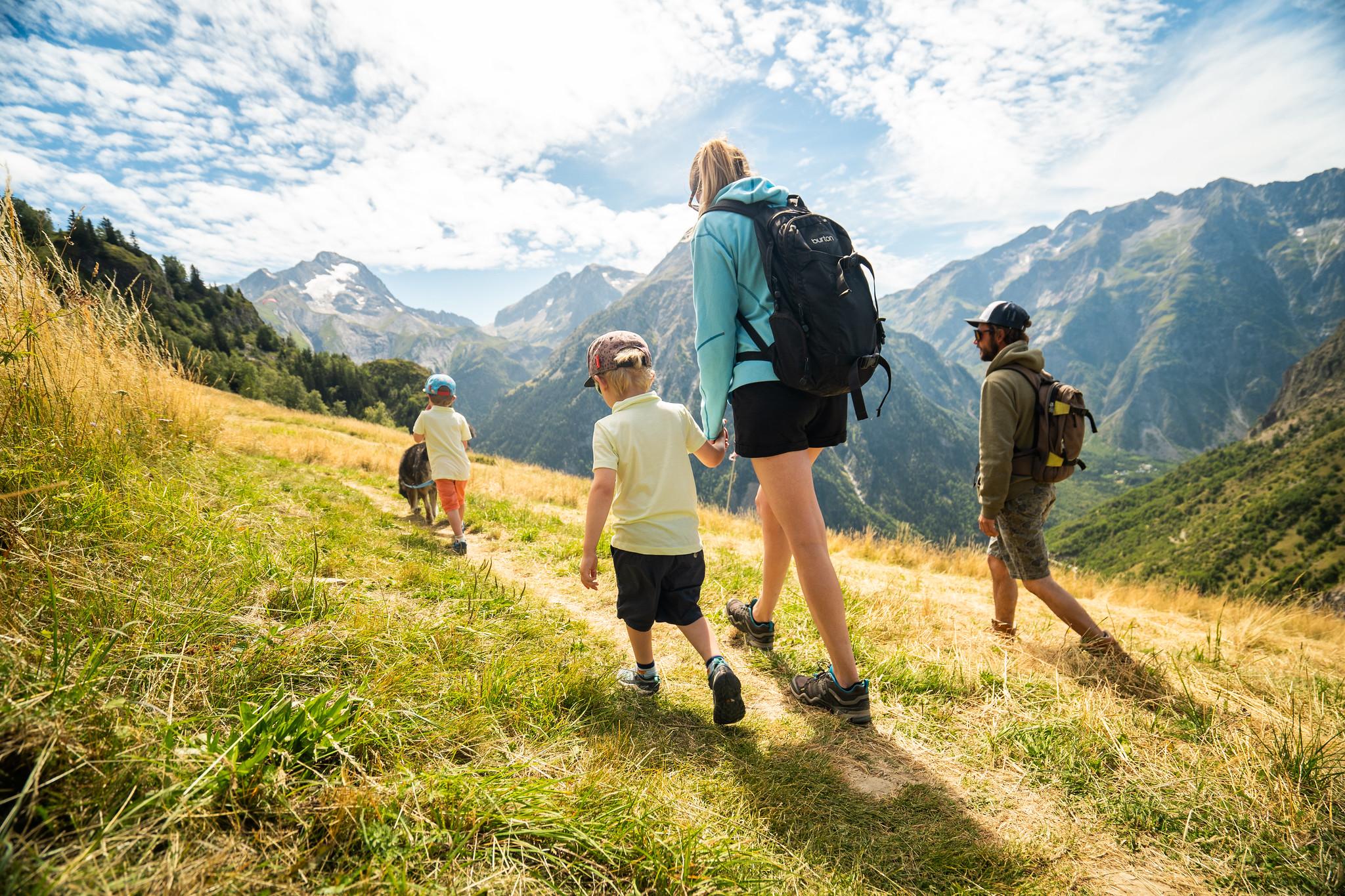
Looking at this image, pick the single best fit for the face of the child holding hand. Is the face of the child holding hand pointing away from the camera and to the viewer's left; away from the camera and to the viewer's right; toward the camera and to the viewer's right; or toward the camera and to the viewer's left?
away from the camera and to the viewer's left

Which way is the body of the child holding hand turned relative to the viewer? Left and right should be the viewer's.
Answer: facing away from the viewer and to the left of the viewer

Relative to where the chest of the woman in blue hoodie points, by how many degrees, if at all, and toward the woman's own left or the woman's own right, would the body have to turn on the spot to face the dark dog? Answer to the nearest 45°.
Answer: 0° — they already face it

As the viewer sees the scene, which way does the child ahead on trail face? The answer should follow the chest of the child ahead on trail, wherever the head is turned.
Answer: away from the camera

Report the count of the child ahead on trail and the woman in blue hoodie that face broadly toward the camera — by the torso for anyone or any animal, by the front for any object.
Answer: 0

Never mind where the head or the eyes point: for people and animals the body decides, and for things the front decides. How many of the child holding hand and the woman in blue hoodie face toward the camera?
0

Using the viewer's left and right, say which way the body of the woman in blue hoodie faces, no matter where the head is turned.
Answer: facing away from the viewer and to the left of the viewer

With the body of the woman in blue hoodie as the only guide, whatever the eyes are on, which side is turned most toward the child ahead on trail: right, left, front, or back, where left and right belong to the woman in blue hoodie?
front

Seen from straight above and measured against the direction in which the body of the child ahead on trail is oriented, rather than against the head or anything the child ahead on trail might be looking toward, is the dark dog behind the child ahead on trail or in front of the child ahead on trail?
in front

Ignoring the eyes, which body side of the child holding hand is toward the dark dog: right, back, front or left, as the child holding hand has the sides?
front
